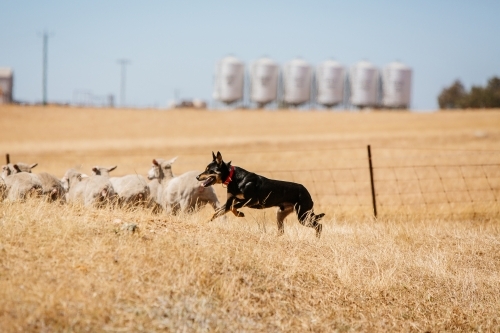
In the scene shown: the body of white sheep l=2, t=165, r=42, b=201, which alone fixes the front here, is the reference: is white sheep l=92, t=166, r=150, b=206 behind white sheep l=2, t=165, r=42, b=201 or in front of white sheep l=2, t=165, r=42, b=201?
behind

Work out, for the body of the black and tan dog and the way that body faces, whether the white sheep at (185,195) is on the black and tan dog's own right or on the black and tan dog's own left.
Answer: on the black and tan dog's own right

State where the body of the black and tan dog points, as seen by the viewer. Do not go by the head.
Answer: to the viewer's left

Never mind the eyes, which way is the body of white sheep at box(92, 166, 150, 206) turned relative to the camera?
to the viewer's left

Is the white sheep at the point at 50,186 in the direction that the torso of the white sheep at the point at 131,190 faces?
yes

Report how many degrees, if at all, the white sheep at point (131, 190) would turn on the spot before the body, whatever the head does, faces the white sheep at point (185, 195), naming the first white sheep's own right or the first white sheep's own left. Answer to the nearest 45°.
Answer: approximately 180°

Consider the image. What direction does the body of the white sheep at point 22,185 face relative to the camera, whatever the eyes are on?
to the viewer's left

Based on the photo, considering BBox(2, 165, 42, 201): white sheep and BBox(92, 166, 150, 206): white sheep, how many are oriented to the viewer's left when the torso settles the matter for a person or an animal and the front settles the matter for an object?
2
